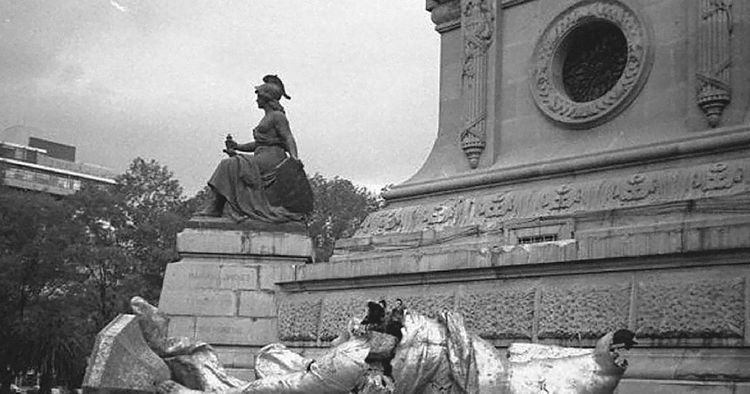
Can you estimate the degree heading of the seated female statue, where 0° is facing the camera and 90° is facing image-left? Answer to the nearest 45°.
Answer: approximately 90°

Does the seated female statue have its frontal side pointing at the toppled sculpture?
no

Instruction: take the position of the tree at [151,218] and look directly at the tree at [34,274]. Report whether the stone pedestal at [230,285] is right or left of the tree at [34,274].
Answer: left

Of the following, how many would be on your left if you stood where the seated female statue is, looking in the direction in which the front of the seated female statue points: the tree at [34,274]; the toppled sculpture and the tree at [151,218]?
1

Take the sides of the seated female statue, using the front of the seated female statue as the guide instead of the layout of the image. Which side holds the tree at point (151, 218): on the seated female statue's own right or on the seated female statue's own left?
on the seated female statue's own right
